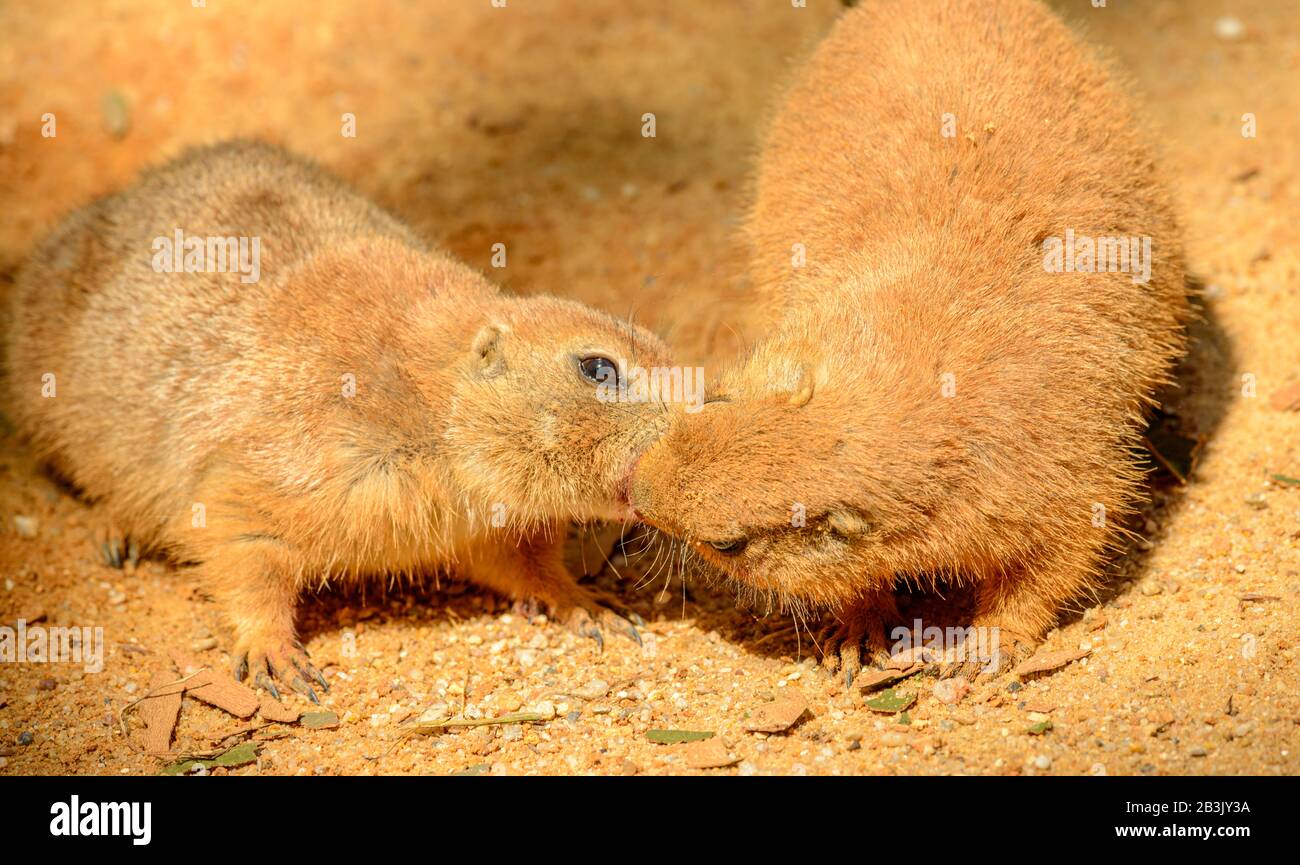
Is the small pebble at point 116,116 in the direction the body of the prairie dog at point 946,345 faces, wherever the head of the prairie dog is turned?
no

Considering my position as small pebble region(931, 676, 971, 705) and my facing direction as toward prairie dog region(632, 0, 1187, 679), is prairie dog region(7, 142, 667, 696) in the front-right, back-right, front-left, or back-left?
front-left

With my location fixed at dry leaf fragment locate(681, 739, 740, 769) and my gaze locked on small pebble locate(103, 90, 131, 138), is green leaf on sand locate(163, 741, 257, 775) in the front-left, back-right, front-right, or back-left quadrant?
front-left

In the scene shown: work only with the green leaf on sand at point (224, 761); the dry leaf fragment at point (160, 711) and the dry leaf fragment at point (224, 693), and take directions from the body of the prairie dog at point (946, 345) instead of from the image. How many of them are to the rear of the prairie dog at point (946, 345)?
0

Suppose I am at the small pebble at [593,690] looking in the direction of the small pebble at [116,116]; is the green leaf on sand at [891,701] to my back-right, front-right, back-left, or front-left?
back-right

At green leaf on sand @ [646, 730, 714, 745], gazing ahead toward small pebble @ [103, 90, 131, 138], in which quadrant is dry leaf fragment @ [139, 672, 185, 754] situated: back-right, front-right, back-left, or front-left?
front-left
